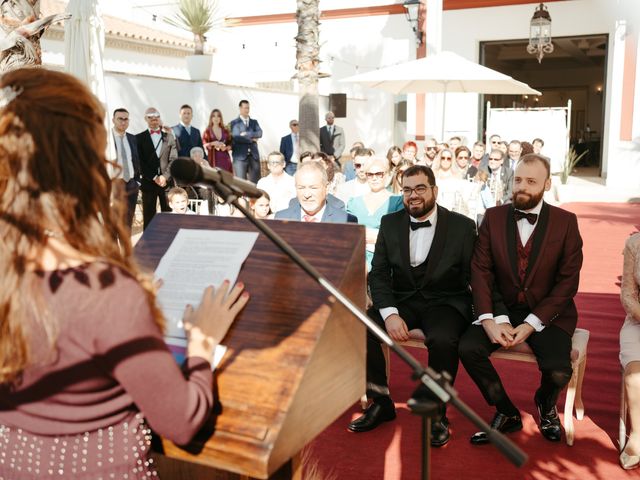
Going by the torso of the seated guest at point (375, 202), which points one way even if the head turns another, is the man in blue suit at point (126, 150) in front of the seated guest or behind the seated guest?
behind

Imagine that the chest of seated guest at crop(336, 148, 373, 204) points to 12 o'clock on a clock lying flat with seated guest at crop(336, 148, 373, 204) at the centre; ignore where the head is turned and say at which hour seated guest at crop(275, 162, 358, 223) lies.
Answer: seated guest at crop(275, 162, 358, 223) is roughly at 12 o'clock from seated guest at crop(336, 148, 373, 204).

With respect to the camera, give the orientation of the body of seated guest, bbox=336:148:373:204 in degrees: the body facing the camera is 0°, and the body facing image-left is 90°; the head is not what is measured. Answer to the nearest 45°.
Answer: approximately 0°

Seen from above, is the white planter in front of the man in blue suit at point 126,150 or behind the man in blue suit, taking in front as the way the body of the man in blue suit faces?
behind

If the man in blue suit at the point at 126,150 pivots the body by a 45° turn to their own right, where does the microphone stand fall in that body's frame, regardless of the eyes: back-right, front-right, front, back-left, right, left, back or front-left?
front-left

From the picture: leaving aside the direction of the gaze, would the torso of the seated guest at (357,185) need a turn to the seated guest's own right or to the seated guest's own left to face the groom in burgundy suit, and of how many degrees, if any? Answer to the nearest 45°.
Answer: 0° — they already face them

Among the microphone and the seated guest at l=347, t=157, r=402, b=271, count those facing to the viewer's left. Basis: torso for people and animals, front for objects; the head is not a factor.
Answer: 1

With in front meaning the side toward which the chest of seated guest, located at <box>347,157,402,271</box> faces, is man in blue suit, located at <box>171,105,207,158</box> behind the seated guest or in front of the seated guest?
behind

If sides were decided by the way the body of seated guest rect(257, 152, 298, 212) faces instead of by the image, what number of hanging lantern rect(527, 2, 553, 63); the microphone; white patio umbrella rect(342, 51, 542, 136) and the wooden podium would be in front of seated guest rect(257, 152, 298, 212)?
2

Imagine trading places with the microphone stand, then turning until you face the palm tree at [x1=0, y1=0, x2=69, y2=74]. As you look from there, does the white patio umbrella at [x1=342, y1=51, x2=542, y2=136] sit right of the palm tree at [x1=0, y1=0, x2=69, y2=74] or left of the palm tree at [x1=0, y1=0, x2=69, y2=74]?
right

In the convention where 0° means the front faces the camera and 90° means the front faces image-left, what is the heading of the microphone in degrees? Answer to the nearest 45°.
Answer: approximately 90°

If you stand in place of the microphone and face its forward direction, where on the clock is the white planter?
The white planter is roughly at 3 o'clock from the microphone.

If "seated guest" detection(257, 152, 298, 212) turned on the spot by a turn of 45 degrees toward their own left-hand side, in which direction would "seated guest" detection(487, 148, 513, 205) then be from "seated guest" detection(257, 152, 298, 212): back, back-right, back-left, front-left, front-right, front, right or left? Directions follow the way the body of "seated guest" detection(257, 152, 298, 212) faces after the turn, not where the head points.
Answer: left

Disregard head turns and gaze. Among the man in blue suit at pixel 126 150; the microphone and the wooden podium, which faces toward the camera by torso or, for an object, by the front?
the man in blue suit

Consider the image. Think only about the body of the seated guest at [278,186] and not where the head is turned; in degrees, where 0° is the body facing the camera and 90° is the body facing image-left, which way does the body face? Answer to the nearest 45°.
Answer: approximately 0°
